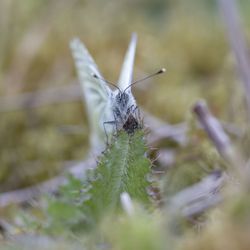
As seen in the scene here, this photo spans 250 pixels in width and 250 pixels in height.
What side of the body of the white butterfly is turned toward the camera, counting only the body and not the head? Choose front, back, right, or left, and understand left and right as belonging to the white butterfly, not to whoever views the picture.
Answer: front
